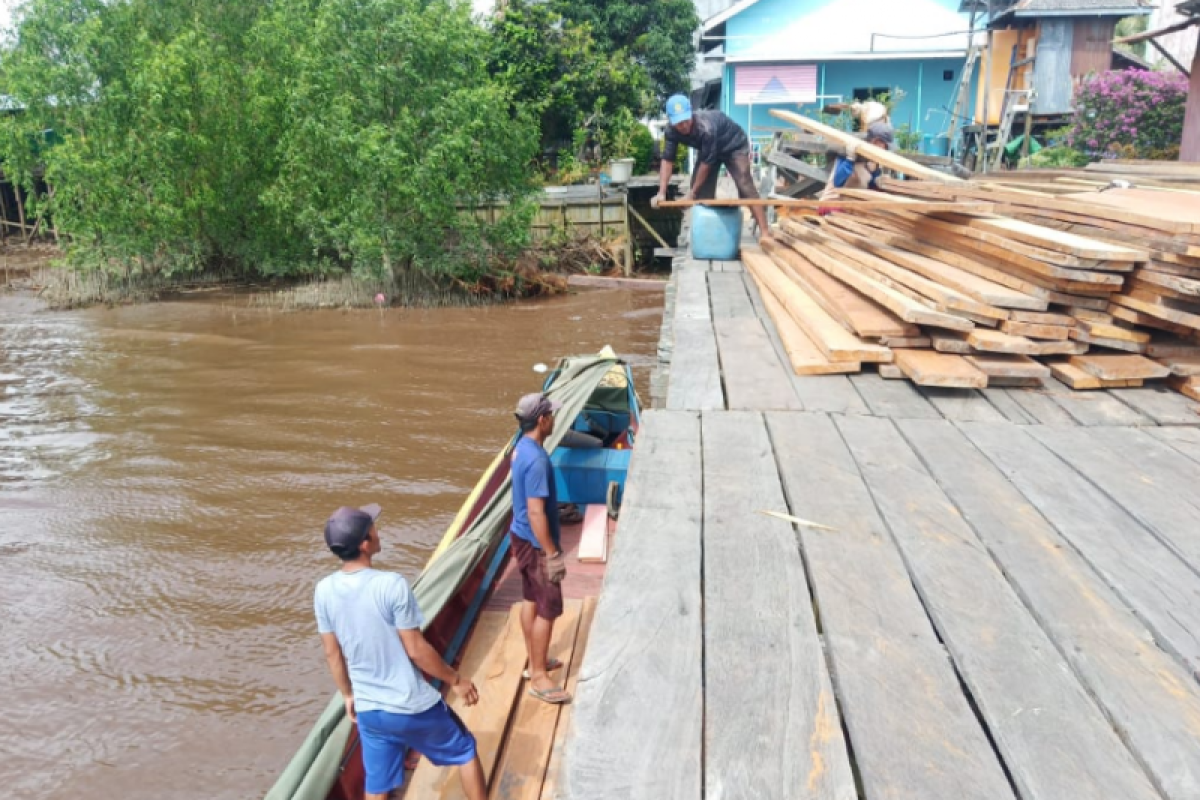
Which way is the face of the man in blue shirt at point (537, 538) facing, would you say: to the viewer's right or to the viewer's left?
to the viewer's right

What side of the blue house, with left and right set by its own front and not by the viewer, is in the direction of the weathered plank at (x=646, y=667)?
front

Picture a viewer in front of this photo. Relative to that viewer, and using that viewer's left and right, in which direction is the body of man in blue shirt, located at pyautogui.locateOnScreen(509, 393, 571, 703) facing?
facing to the right of the viewer

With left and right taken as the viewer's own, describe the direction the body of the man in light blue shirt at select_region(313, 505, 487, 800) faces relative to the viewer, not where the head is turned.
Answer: facing away from the viewer and to the right of the viewer

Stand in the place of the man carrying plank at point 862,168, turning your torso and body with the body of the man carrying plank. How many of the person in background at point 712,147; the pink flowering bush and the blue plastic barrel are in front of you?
2

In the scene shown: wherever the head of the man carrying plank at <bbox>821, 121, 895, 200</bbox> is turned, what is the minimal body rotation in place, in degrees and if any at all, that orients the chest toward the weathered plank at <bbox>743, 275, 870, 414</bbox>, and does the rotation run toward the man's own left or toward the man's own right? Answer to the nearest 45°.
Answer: approximately 45° to the man's own left

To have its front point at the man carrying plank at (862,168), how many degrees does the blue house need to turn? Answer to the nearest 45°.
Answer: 0° — it already faces them

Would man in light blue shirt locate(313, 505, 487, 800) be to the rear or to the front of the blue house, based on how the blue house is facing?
to the front

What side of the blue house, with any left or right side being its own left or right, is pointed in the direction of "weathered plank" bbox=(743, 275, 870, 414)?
front

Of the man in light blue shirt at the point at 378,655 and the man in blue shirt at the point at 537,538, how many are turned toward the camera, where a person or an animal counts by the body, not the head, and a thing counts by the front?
0

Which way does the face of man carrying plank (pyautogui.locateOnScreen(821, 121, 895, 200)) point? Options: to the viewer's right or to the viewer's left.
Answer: to the viewer's left

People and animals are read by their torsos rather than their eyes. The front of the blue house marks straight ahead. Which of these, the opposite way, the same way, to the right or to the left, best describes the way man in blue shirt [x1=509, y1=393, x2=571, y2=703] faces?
to the left

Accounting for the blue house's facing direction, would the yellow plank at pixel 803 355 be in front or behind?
in front
